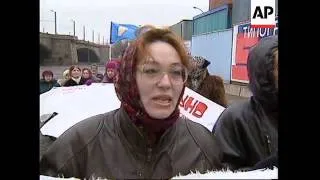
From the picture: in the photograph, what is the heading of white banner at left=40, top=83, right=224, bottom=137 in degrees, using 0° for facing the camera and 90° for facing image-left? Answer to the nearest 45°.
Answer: approximately 0°
